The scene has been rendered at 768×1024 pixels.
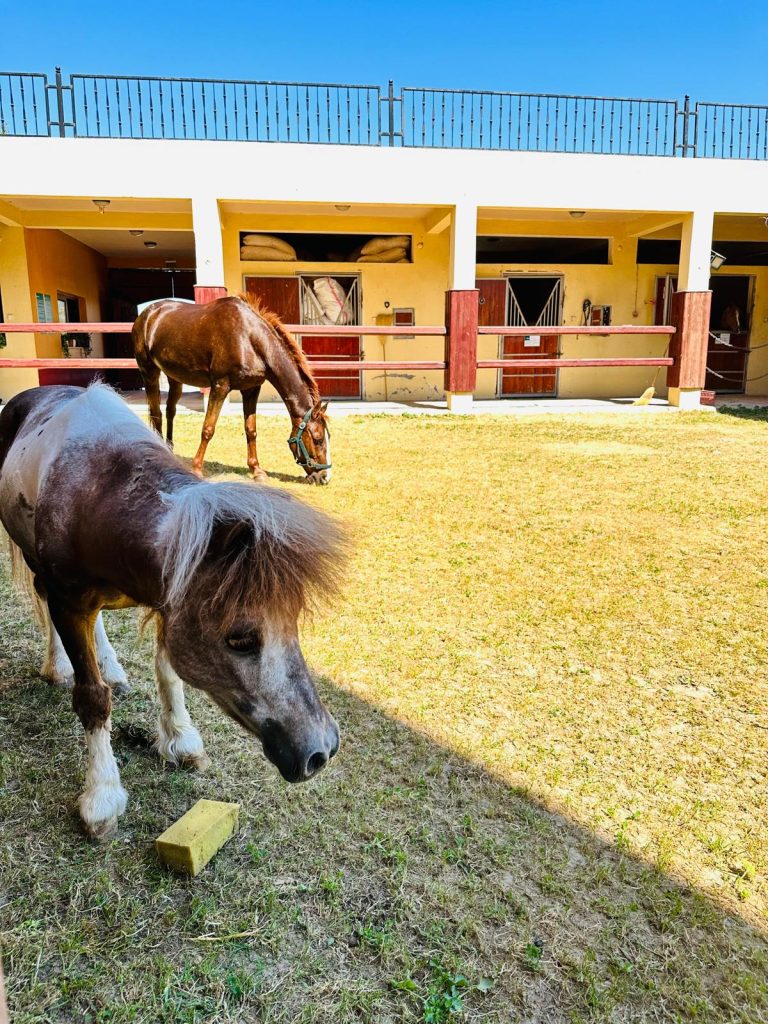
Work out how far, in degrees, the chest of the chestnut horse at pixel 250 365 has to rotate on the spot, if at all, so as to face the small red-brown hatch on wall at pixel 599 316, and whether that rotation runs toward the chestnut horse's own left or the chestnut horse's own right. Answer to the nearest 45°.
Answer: approximately 90° to the chestnut horse's own left

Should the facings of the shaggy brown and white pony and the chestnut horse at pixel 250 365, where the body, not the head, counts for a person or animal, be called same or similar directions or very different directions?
same or similar directions

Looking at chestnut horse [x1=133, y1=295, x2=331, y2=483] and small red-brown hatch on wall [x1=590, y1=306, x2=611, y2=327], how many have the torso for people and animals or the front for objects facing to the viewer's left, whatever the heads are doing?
0

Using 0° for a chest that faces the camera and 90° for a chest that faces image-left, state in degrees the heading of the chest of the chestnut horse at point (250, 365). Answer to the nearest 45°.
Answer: approximately 315°

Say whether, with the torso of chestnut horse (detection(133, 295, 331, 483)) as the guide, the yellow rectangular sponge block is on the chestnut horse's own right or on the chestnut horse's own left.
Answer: on the chestnut horse's own right

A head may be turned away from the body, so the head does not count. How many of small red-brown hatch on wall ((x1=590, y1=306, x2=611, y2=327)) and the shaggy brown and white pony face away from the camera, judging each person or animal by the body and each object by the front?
0

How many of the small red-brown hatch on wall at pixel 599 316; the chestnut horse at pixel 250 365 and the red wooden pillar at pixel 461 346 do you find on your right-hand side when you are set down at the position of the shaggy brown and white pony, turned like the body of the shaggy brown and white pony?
0

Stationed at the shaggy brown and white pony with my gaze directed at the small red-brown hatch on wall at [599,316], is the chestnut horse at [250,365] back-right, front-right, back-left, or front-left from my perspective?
front-left

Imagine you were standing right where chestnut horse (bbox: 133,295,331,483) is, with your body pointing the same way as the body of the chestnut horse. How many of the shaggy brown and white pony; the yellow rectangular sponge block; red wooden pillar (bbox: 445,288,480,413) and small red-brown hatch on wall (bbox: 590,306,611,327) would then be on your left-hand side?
2

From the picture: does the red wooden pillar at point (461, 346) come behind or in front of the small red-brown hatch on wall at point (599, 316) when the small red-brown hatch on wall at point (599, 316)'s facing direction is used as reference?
in front

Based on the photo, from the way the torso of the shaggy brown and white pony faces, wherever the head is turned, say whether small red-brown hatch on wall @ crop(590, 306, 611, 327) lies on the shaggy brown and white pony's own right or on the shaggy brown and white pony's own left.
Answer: on the shaggy brown and white pony's own left

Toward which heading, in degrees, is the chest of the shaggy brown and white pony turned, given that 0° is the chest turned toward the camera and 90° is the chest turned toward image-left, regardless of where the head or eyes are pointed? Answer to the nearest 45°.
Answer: approximately 315°

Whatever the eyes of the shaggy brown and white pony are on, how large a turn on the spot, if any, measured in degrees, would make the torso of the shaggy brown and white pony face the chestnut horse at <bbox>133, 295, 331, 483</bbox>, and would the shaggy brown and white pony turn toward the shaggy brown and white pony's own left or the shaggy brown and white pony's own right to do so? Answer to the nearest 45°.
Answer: approximately 135° to the shaggy brown and white pony's own left

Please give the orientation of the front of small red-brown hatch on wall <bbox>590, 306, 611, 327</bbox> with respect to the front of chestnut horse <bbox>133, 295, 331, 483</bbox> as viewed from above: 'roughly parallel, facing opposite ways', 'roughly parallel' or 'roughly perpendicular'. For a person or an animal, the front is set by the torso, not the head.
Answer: roughly perpendicular

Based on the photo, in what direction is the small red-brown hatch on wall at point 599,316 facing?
toward the camera

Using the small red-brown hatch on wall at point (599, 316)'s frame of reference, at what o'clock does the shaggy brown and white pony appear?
The shaggy brown and white pony is roughly at 12 o'clock from the small red-brown hatch on wall.
